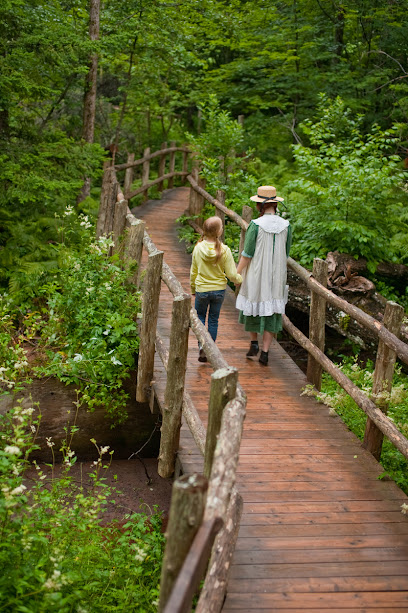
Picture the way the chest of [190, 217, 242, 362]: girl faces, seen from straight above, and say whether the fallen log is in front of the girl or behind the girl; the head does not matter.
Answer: in front

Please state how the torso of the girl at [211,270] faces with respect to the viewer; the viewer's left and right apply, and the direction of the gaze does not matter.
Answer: facing away from the viewer

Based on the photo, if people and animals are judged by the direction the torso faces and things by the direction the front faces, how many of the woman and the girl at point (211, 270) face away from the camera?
2

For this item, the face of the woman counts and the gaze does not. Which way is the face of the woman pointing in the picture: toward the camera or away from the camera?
away from the camera

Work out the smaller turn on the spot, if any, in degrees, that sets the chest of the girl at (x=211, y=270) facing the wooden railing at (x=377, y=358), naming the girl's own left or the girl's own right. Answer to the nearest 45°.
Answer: approximately 135° to the girl's own right

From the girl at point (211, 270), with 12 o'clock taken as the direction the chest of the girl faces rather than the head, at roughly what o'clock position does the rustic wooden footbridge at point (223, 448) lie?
The rustic wooden footbridge is roughly at 6 o'clock from the girl.

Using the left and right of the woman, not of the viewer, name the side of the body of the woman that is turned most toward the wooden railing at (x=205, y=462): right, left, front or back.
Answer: back

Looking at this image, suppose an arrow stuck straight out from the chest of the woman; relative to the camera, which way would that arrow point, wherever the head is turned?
away from the camera

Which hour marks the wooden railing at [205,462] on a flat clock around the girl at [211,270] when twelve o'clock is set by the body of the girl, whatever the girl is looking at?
The wooden railing is roughly at 6 o'clock from the girl.
